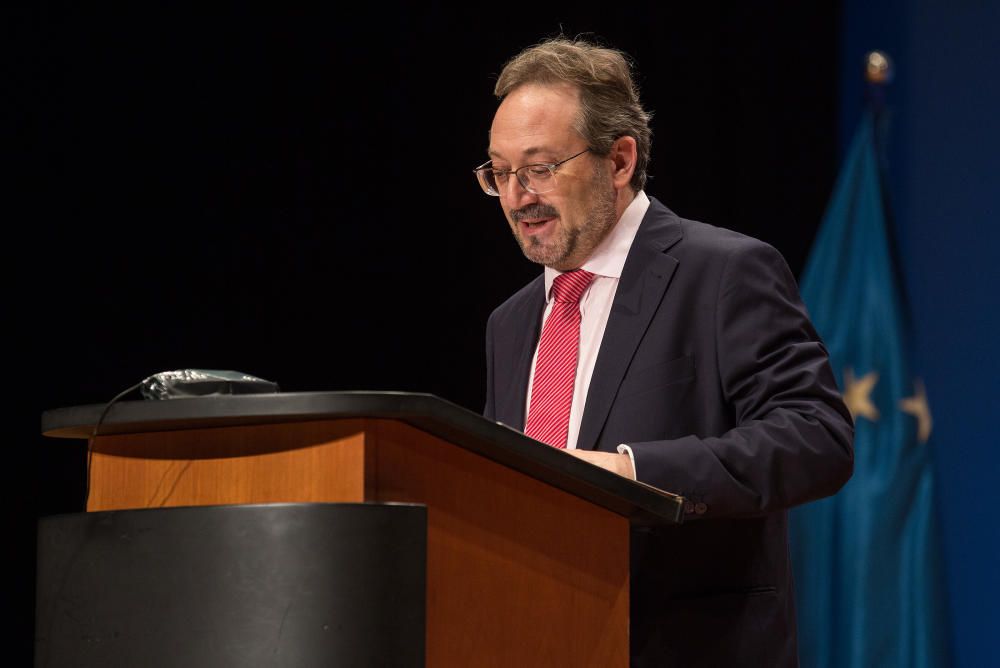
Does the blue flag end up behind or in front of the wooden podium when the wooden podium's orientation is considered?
behind

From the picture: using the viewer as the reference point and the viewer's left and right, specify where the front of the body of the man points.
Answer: facing the viewer and to the left of the viewer

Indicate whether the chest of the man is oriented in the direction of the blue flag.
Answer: no

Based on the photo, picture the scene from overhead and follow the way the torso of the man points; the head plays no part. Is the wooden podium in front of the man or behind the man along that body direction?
in front

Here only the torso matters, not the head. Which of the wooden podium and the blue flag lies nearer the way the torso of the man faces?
the wooden podium

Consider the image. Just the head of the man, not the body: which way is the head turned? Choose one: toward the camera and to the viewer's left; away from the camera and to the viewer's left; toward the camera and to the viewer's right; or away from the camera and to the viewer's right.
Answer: toward the camera and to the viewer's left

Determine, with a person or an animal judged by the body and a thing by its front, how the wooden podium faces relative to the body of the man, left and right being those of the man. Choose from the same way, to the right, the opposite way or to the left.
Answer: the same way

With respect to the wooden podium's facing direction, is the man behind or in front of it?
behind
